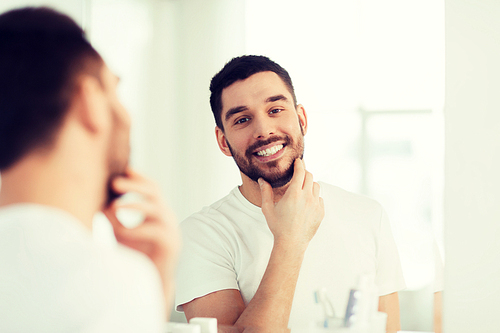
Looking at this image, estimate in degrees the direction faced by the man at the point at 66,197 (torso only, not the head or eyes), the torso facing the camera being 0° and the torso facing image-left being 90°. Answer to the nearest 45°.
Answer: approximately 225°

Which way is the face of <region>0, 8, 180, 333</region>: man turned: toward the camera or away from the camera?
away from the camera
